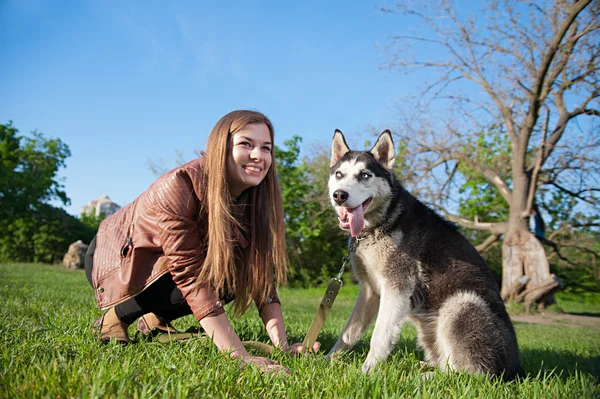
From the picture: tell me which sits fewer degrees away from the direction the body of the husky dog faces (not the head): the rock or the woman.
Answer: the woman

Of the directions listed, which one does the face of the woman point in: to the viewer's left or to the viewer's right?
to the viewer's right

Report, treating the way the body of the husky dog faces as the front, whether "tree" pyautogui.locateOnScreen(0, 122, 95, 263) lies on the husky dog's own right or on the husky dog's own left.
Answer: on the husky dog's own right

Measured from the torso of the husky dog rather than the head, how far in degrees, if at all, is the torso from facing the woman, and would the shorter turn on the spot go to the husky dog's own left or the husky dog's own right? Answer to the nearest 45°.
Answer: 0° — it already faces them

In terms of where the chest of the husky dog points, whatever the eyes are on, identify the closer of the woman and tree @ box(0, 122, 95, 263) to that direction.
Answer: the woman

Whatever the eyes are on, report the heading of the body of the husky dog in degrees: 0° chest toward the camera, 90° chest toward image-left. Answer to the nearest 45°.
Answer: approximately 45°

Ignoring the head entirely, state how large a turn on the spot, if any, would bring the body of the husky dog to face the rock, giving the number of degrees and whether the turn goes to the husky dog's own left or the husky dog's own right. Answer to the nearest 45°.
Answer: approximately 90° to the husky dog's own right

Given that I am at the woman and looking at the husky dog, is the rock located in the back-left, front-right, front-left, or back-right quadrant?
back-left
